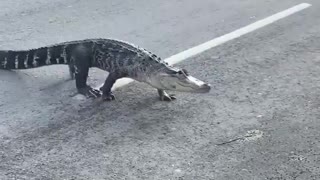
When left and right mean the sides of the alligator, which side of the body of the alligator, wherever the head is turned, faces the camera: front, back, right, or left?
right
